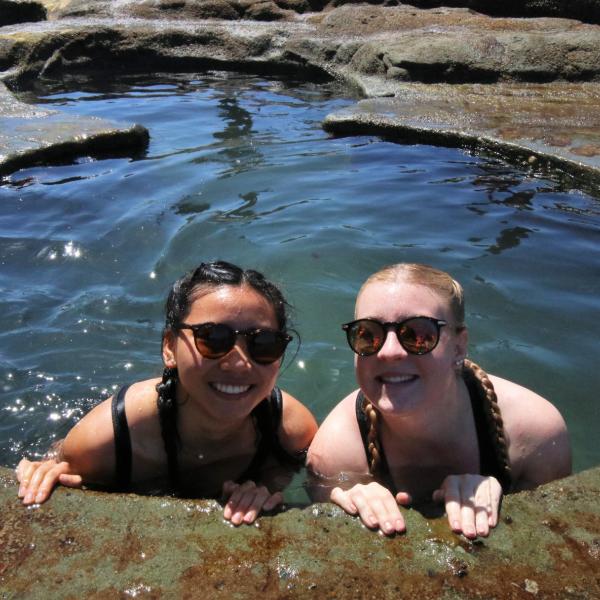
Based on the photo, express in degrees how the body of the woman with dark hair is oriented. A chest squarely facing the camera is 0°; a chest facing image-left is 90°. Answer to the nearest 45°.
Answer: approximately 0°

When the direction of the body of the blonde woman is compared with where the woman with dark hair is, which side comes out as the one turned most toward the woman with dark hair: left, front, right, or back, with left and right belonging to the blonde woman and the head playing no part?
right

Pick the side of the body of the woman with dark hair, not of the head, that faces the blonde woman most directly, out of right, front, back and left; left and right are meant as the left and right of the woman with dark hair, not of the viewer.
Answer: left

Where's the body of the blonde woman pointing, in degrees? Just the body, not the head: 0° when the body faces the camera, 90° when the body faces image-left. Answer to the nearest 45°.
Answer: approximately 0°

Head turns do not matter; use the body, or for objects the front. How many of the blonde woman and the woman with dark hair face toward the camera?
2
